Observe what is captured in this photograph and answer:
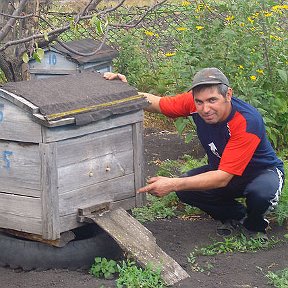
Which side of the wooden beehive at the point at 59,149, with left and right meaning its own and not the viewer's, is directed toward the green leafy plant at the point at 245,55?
left

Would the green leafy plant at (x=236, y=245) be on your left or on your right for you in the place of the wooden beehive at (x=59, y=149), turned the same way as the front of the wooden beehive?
on your left

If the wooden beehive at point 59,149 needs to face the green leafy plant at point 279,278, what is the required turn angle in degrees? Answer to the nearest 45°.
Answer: approximately 45° to its left

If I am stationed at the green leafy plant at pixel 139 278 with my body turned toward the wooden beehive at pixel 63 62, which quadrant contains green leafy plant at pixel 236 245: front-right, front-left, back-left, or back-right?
front-right

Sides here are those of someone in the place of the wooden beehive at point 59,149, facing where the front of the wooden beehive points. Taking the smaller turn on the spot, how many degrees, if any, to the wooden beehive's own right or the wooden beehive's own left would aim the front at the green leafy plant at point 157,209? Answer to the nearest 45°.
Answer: approximately 90° to the wooden beehive's own left

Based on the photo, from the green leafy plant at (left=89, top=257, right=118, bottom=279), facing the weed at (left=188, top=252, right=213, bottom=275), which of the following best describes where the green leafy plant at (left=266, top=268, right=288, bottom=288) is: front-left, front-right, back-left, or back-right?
front-right

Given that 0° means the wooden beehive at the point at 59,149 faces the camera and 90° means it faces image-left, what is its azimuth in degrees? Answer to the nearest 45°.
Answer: approximately 315°

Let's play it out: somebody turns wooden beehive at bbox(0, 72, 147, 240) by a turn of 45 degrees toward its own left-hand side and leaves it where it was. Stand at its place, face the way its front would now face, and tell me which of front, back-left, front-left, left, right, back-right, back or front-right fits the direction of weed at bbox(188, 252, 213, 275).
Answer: front

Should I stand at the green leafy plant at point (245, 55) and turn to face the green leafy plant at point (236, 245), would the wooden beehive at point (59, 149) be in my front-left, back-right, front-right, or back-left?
front-right
